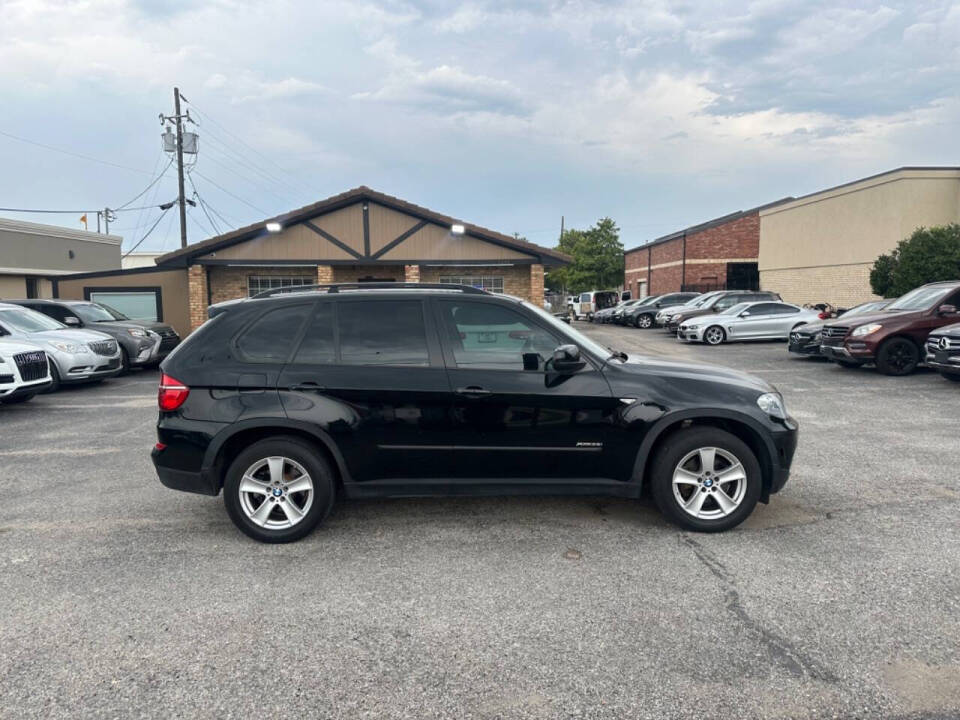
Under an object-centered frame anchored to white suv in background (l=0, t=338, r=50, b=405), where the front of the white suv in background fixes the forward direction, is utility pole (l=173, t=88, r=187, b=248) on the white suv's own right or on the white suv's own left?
on the white suv's own left

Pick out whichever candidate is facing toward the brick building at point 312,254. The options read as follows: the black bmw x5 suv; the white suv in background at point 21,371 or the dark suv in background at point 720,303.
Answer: the dark suv in background

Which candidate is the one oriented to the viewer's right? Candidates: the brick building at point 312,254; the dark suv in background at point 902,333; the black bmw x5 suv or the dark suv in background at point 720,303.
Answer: the black bmw x5 suv

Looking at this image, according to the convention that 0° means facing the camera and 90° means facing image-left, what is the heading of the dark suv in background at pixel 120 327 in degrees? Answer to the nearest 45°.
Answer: approximately 315°

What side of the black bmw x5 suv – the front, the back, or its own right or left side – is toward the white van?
left

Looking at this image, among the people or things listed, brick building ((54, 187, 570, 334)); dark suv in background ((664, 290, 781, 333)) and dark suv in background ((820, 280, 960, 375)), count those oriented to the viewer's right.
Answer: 0

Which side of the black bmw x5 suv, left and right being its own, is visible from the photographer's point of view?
right

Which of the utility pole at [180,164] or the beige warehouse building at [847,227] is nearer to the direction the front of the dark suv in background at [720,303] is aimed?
the utility pole

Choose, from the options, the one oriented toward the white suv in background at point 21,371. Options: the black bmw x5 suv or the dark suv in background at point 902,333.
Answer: the dark suv in background

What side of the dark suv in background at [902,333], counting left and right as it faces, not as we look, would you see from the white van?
right

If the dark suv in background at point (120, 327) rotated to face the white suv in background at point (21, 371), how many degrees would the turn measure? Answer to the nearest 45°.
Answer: approximately 45° to its right

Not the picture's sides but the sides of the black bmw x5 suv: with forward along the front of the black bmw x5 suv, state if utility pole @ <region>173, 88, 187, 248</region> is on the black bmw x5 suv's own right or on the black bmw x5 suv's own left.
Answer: on the black bmw x5 suv's own left

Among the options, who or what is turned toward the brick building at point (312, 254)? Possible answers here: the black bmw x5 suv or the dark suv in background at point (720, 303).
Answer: the dark suv in background

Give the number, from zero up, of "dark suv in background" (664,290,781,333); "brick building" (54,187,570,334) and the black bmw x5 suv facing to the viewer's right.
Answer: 1

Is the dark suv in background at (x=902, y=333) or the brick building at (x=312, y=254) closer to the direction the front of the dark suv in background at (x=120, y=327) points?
the dark suv in background

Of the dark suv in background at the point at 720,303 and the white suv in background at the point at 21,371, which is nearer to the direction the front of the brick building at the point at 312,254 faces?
the white suv in background

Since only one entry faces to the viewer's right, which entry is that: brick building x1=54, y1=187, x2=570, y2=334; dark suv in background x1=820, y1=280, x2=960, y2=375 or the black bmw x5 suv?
the black bmw x5 suv

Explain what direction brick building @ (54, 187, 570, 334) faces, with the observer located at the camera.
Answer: facing the viewer

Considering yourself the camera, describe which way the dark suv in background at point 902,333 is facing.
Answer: facing the viewer and to the left of the viewer
